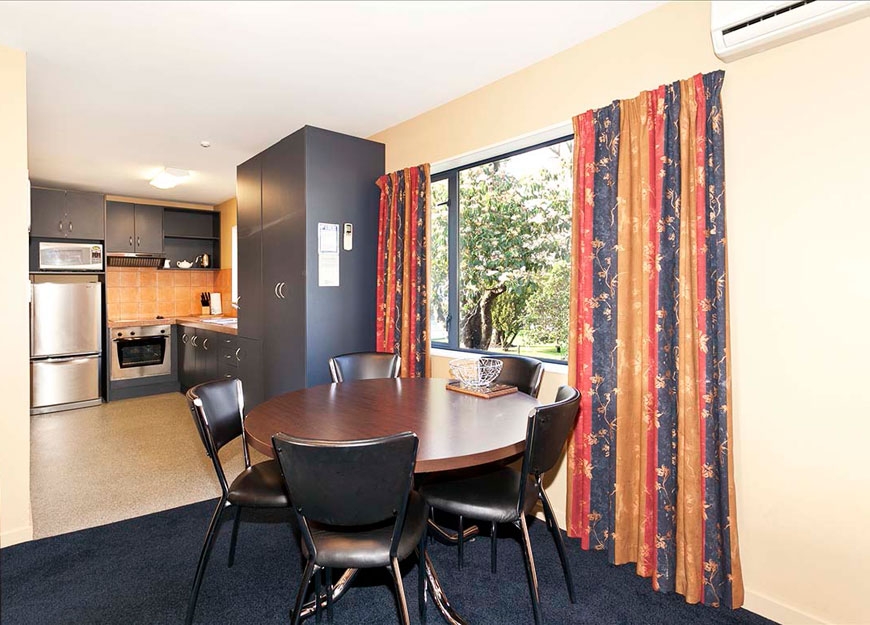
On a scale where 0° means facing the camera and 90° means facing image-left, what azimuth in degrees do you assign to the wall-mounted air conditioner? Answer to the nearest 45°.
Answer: approximately 45°

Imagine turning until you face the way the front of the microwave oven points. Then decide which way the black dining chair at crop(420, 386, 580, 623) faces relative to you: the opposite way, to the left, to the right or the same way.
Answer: the opposite way

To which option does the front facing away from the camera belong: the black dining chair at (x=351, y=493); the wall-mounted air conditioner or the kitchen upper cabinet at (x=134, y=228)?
the black dining chair

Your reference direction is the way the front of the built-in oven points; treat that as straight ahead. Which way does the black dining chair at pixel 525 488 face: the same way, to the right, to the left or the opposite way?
the opposite way

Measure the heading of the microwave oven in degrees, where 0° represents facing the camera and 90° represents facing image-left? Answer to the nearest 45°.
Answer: approximately 0°

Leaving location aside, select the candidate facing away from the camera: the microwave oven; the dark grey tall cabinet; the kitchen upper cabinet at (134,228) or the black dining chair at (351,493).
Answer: the black dining chair

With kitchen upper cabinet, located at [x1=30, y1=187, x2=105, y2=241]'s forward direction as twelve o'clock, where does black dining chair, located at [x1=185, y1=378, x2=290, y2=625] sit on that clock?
The black dining chair is roughly at 12 o'clock from the kitchen upper cabinet.

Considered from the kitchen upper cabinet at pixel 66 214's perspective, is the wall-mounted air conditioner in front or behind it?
in front

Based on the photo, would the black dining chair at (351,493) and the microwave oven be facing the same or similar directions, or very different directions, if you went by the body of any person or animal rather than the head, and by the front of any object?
very different directions

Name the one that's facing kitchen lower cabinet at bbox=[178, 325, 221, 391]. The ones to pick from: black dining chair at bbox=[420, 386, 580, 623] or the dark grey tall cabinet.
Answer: the black dining chair

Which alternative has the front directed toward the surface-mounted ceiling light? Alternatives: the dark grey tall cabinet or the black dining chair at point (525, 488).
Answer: the black dining chair

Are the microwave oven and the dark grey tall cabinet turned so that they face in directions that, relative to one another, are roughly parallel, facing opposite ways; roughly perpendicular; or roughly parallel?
roughly perpendicular

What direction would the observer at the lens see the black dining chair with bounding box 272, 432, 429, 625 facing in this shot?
facing away from the viewer
